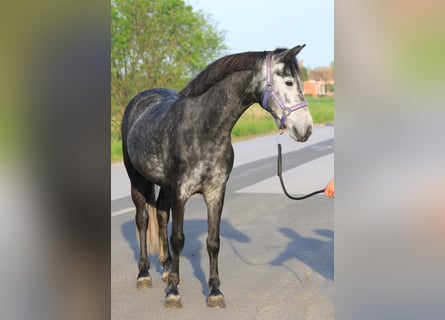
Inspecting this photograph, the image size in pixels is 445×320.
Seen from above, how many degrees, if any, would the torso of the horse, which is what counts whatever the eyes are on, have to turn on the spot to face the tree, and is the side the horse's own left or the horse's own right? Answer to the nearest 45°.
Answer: approximately 135° to the horse's own left

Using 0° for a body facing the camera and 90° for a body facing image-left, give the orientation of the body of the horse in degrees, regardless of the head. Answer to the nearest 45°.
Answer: approximately 315°
